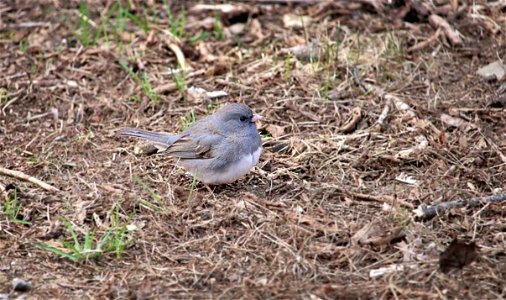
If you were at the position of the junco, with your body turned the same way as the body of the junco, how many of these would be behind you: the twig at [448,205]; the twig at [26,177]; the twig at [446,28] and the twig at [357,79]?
1

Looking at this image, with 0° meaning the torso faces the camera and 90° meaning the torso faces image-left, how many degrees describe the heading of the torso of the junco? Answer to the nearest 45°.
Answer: approximately 270°

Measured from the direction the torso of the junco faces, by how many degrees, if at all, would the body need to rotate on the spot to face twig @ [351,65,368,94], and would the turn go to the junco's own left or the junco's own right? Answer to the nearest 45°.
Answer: approximately 45° to the junco's own left

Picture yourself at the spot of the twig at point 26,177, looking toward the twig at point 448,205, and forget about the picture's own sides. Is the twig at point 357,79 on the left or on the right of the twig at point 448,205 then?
left

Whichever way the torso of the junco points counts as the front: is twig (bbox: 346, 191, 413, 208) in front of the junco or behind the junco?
in front

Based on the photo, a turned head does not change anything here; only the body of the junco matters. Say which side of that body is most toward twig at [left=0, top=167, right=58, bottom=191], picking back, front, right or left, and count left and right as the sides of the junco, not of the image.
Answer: back

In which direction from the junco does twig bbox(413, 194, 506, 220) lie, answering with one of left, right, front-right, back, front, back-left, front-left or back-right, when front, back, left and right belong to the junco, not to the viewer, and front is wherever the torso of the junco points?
front-right

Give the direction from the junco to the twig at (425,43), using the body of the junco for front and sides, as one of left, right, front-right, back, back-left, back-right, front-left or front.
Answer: front-left

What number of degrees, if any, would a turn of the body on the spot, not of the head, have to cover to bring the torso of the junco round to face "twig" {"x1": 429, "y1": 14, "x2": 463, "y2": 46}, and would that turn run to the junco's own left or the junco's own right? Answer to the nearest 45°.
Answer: approximately 45° to the junco's own left

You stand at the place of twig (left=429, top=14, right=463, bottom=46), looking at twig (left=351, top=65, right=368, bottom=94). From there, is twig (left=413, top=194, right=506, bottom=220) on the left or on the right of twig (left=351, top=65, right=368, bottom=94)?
left
